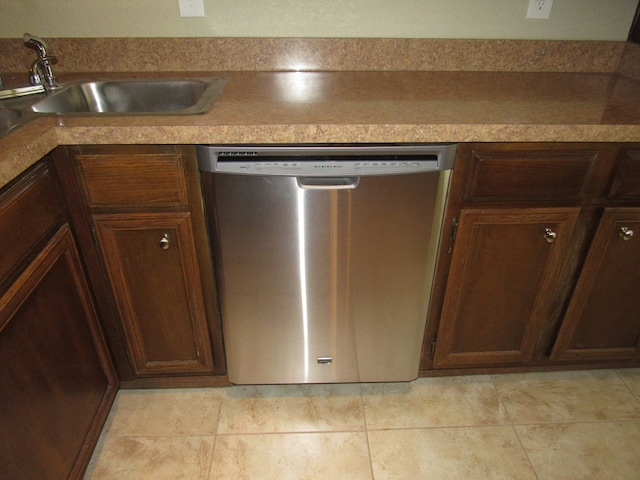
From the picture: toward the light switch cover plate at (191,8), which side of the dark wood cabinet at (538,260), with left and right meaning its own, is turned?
right

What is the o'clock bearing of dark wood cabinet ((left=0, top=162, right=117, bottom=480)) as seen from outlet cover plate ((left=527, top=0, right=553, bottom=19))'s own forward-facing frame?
The dark wood cabinet is roughly at 1 o'clock from the outlet cover plate.

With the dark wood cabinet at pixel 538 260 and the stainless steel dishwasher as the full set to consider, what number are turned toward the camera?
2

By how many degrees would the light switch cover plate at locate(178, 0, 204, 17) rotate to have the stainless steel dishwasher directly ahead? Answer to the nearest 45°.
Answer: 0° — it already faces it

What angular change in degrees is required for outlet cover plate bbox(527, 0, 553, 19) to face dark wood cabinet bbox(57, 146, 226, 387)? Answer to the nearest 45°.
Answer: approximately 45° to its right

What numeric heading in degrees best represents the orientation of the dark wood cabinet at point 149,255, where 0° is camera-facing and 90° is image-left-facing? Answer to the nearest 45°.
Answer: approximately 0°

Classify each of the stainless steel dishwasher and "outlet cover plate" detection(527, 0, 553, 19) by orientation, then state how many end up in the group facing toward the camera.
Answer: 2

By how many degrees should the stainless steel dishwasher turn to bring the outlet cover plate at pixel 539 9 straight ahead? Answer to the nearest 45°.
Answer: approximately 135° to its left

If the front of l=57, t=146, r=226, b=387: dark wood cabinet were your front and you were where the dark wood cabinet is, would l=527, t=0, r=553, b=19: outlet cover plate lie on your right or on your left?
on your left

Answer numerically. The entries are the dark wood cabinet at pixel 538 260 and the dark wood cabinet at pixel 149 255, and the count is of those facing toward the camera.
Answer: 2

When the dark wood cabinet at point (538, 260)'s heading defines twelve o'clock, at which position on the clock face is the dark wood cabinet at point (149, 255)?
the dark wood cabinet at point (149, 255) is roughly at 2 o'clock from the dark wood cabinet at point (538, 260).
